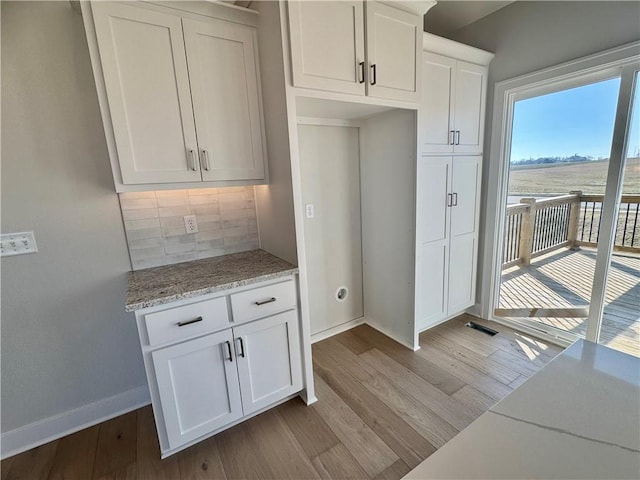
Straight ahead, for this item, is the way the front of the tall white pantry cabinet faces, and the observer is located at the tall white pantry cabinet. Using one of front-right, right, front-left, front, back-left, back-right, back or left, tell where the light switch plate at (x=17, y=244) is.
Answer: right

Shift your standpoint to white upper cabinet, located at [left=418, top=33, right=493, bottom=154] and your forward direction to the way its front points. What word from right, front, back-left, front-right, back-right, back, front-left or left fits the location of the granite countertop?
right

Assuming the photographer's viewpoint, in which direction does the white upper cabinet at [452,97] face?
facing the viewer and to the right of the viewer

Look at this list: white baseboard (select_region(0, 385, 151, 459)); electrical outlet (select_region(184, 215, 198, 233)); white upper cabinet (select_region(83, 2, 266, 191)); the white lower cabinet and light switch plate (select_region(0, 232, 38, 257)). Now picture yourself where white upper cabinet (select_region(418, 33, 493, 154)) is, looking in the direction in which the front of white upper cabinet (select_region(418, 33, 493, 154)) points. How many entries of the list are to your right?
5

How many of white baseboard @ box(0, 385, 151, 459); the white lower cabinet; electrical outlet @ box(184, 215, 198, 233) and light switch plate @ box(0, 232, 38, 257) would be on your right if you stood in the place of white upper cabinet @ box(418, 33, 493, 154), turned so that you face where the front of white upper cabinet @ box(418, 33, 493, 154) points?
4

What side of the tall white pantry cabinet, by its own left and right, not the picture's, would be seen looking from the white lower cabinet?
right

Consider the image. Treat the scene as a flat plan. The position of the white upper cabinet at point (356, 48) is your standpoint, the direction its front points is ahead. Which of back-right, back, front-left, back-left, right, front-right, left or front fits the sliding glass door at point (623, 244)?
front-left

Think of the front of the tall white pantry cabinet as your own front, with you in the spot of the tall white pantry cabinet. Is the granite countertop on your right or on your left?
on your right

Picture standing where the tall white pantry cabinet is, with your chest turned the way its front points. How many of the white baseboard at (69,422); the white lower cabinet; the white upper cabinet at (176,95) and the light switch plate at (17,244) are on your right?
4
